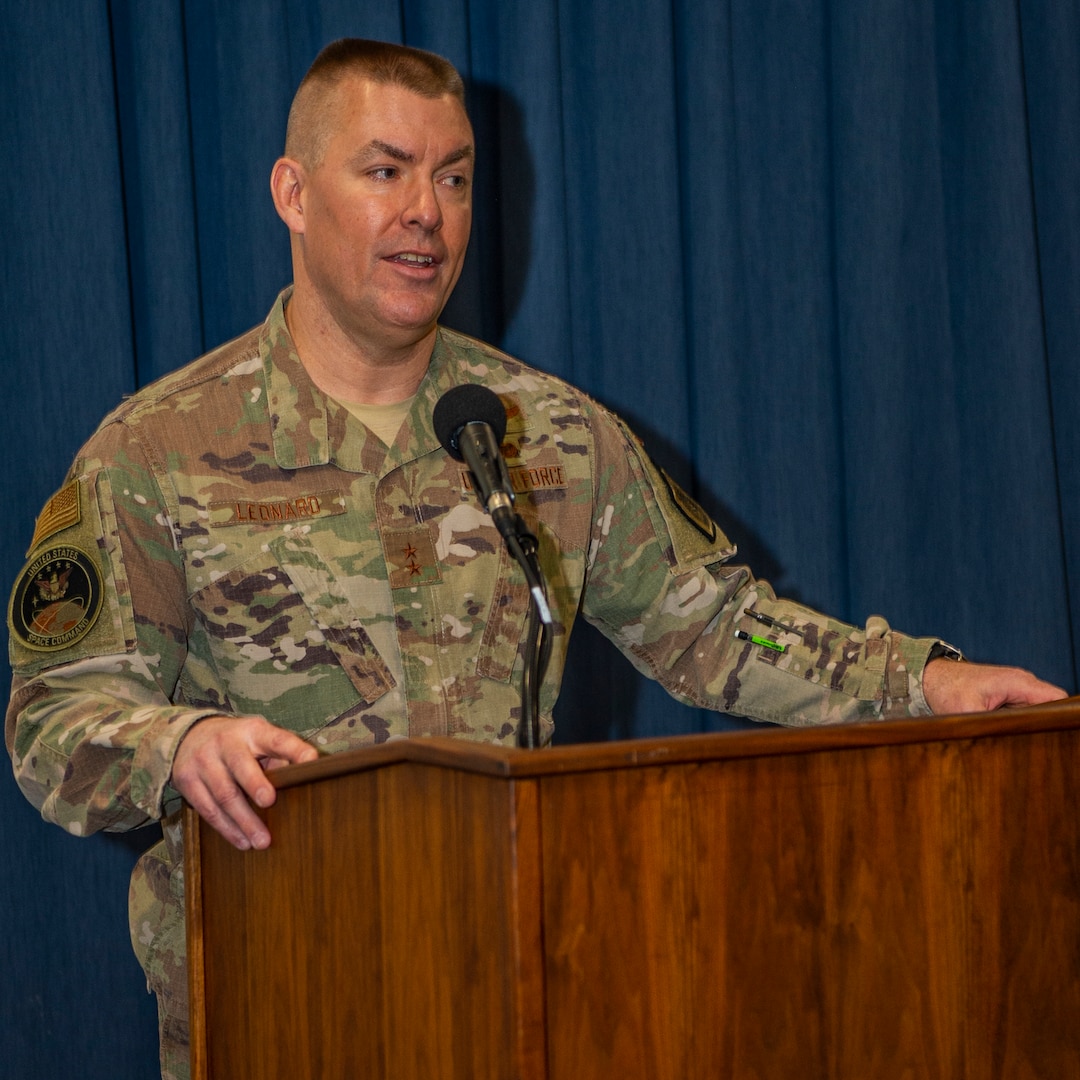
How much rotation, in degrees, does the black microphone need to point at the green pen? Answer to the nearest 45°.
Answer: approximately 90° to its right

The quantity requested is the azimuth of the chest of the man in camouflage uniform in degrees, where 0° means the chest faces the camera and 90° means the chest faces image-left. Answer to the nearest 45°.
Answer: approximately 315°

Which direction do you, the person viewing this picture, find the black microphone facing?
facing away from the viewer and to the left of the viewer

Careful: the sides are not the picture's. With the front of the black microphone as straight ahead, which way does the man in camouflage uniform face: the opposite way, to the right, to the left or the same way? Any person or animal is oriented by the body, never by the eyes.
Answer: the opposite way
